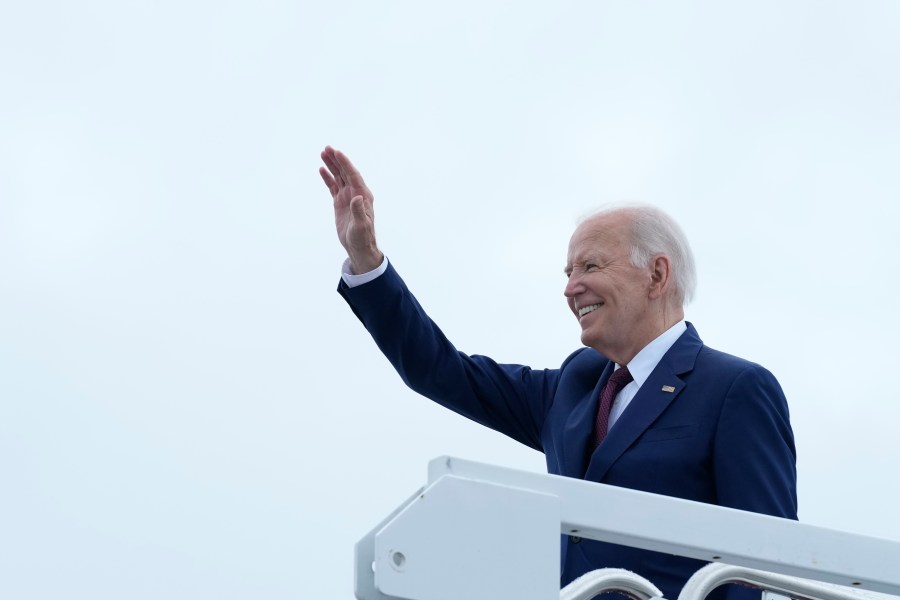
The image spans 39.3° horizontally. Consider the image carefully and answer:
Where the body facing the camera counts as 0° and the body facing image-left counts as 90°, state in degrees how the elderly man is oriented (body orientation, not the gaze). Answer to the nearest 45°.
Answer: approximately 45°

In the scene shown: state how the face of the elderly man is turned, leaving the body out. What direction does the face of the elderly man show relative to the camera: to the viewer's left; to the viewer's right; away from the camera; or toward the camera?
to the viewer's left
